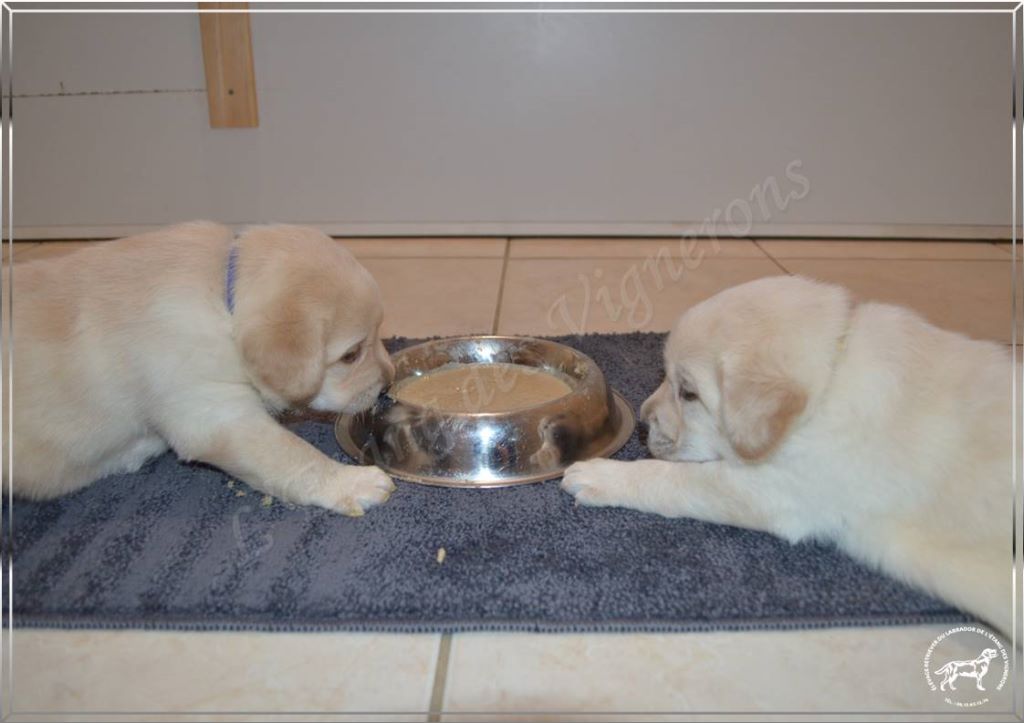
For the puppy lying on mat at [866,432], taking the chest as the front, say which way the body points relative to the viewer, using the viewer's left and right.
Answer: facing to the left of the viewer

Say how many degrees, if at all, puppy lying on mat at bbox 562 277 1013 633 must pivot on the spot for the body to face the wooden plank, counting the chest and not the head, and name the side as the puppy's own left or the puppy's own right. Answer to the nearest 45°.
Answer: approximately 45° to the puppy's own right

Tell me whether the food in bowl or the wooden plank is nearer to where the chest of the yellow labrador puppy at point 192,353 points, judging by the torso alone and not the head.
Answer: the food in bowl

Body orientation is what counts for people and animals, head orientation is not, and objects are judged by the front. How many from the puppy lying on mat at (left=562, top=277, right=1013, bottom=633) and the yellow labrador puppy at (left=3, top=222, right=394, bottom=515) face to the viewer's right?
1

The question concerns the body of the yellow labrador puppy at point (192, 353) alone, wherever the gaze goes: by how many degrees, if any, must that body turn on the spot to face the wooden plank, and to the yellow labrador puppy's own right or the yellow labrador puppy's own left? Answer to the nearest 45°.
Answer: approximately 90° to the yellow labrador puppy's own left

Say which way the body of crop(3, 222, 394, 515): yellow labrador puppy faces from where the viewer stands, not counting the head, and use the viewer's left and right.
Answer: facing to the right of the viewer

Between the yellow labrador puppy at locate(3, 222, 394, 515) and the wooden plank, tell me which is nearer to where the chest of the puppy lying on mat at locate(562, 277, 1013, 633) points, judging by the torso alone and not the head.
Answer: the yellow labrador puppy
